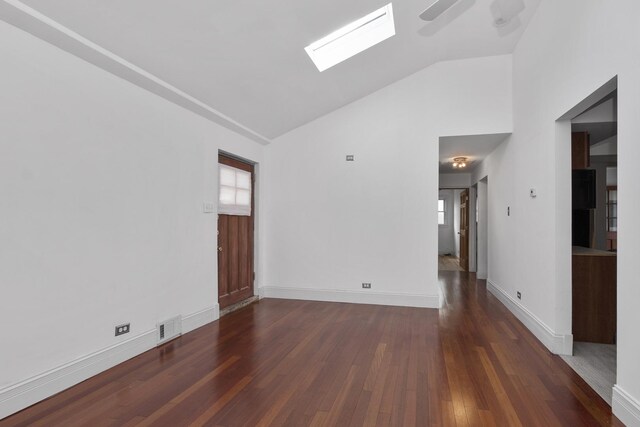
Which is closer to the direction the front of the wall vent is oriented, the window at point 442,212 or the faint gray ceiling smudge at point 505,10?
the faint gray ceiling smudge

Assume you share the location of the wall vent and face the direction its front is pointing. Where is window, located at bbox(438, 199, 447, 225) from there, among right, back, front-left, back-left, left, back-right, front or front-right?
left

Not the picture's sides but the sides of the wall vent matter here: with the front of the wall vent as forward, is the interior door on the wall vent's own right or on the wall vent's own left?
on the wall vent's own left

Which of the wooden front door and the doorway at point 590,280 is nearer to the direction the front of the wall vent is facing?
the doorway

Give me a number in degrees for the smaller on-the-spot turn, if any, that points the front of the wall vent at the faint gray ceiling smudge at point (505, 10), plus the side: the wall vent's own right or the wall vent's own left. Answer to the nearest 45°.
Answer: approximately 45° to the wall vent's own left

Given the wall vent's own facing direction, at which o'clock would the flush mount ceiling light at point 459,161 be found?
The flush mount ceiling light is roughly at 10 o'clock from the wall vent.

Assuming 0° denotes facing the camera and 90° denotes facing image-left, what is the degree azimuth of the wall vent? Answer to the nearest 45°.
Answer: approximately 315°

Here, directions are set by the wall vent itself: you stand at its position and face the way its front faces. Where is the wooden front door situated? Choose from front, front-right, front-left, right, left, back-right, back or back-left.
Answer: left
